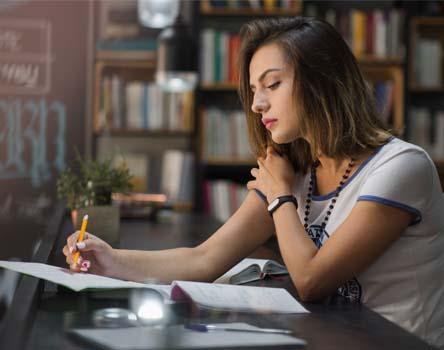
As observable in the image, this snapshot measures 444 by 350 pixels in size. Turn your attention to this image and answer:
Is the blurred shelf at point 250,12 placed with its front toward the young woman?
yes

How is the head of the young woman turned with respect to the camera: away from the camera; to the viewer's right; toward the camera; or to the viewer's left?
to the viewer's left

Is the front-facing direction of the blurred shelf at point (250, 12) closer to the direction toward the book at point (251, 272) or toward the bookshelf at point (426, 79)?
the book

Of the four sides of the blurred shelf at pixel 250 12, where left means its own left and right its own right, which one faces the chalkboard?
right

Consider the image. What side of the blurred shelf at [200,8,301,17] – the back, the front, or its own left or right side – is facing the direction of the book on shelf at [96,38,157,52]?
right

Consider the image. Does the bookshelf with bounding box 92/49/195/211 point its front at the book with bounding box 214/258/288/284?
yes

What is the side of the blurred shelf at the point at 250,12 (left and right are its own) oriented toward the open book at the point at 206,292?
front

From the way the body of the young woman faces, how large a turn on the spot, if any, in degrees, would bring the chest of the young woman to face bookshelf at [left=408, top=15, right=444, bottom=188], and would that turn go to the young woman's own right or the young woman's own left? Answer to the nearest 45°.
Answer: approximately 135° to the young woman's own right

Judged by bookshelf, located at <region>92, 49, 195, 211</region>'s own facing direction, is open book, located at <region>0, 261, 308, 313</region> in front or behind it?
in front

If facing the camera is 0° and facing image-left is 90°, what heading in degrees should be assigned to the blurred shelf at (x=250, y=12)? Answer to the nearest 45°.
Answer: approximately 0°

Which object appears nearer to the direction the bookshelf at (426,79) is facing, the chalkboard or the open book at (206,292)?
the open book
